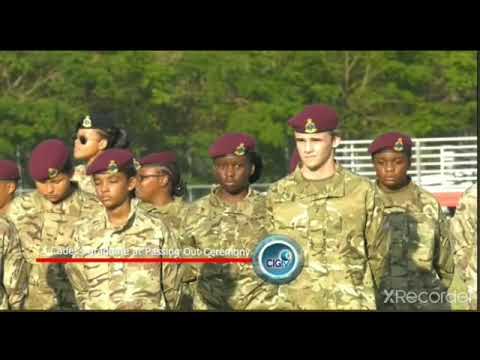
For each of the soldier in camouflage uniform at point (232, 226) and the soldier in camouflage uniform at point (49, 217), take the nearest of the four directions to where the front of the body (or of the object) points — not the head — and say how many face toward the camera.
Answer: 2

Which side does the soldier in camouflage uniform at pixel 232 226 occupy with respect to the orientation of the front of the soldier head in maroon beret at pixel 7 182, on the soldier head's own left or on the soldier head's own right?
on the soldier head's own left

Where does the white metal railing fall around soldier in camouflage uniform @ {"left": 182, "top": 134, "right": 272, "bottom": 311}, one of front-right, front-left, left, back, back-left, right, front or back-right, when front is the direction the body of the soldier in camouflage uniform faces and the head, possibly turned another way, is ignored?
back

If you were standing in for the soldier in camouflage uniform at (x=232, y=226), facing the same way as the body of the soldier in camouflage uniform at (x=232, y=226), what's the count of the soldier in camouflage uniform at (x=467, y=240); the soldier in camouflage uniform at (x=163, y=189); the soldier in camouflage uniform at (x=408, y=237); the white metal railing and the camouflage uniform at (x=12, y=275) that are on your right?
2

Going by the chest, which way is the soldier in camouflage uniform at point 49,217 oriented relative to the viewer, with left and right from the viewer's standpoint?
facing the viewer

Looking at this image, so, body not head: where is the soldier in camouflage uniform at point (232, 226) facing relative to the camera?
toward the camera

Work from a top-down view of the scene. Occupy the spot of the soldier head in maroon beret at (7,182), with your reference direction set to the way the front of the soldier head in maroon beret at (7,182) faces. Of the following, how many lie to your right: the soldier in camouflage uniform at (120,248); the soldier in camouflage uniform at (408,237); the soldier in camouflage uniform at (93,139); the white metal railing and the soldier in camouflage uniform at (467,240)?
0

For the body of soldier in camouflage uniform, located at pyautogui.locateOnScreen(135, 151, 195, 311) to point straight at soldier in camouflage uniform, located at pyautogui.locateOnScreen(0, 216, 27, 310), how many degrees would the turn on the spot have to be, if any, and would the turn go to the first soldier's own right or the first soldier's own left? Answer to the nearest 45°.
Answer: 0° — they already face them

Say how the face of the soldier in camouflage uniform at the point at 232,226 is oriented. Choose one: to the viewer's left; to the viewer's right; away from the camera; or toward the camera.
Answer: toward the camera

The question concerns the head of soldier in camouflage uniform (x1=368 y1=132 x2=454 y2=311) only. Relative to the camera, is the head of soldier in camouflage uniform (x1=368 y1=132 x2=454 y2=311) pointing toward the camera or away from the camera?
toward the camera

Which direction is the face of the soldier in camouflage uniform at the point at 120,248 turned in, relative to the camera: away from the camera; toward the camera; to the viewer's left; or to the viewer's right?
toward the camera

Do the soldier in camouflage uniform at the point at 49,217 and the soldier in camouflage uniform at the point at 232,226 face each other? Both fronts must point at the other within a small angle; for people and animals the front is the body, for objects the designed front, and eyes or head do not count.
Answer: no

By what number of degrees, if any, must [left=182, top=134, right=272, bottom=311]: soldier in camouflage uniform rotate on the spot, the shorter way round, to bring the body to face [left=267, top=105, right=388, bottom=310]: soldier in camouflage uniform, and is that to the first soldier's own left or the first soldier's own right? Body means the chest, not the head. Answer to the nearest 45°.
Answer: approximately 90° to the first soldier's own left

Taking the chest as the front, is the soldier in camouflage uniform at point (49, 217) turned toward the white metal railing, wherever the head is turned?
no
